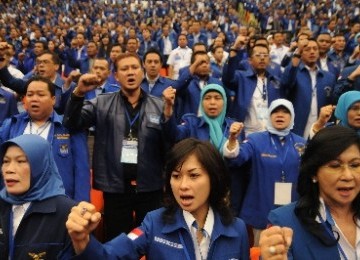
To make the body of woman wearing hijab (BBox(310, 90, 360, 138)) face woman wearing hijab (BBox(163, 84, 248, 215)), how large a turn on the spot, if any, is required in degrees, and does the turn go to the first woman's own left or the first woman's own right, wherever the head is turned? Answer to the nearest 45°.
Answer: approximately 135° to the first woman's own right

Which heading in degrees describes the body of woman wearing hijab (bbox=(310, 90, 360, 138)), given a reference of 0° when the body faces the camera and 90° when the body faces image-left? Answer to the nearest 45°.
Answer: approximately 315°

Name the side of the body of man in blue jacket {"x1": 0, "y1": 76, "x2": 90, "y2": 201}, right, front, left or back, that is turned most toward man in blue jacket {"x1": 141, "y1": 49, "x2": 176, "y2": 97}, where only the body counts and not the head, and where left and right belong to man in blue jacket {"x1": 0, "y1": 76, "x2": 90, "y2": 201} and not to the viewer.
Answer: back

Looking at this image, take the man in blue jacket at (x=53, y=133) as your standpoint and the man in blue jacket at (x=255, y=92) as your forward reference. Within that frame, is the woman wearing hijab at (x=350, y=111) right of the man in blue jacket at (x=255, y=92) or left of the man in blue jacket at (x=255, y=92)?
right

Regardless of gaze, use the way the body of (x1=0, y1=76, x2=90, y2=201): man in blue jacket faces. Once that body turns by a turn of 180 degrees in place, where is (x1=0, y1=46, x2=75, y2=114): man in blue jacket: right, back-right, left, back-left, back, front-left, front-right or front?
front-left

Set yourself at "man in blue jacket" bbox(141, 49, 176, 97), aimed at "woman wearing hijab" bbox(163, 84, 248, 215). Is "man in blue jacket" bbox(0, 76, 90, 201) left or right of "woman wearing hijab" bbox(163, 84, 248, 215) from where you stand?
right

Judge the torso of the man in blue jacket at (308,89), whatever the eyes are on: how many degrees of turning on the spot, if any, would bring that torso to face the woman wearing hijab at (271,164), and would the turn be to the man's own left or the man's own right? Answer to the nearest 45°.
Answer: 0° — they already face them
